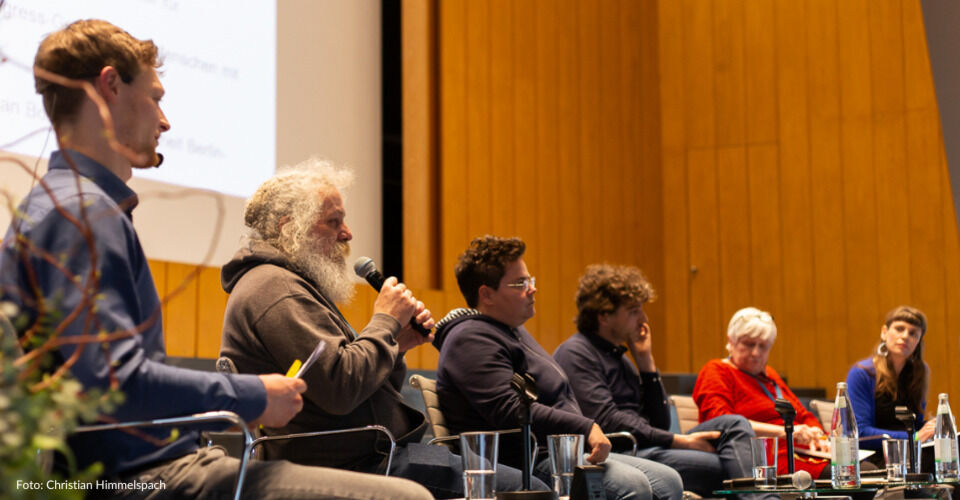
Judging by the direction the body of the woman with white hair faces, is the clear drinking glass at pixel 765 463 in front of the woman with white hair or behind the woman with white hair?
in front

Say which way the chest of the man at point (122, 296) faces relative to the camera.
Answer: to the viewer's right
